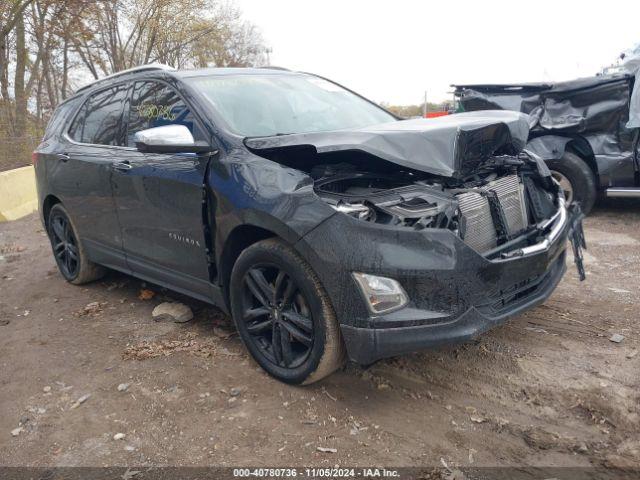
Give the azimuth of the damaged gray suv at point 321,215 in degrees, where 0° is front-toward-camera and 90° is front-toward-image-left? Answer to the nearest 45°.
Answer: approximately 315°

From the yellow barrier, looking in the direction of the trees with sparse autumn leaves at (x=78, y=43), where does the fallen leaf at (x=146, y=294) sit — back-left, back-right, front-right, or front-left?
back-right

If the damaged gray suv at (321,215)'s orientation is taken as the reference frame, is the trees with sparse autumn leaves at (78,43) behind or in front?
behind

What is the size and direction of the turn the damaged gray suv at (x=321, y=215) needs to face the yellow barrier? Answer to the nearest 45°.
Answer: approximately 180°

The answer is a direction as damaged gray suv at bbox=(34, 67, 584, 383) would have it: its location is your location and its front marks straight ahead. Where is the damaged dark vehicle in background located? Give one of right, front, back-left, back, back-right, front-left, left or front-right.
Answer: left
